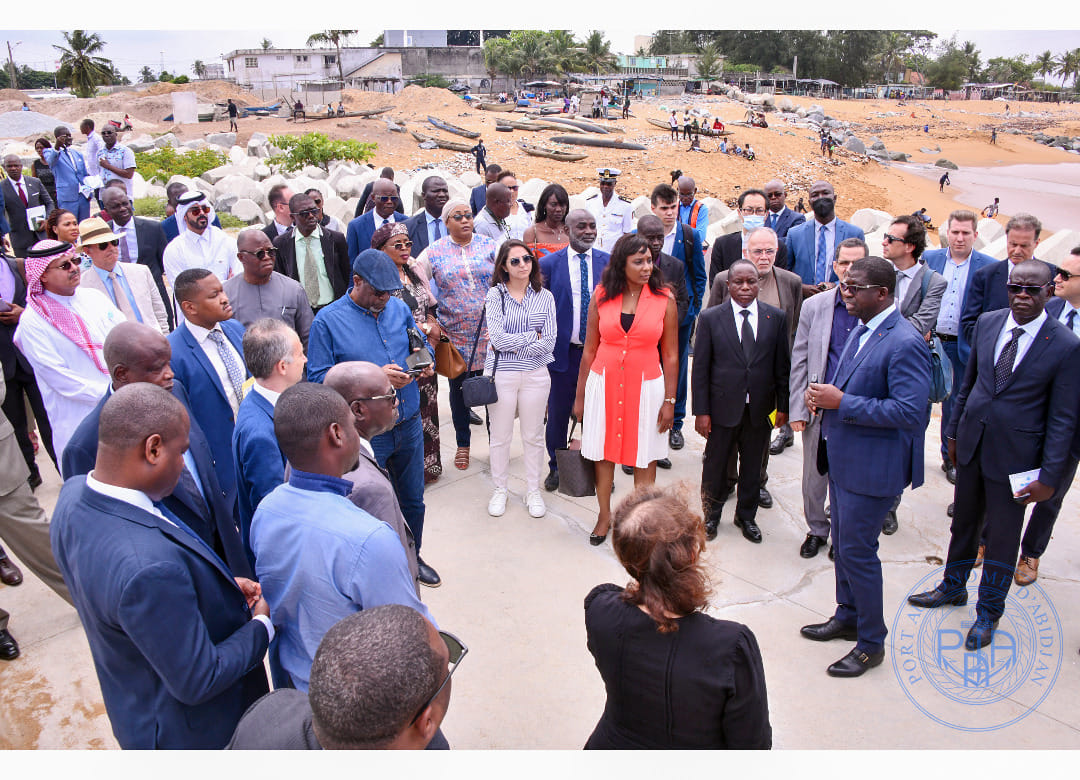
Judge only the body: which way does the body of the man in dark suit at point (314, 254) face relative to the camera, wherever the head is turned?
toward the camera

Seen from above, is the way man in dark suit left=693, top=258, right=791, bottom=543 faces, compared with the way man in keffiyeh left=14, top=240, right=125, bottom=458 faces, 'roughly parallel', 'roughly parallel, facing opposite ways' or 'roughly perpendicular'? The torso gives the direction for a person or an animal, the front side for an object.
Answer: roughly perpendicular

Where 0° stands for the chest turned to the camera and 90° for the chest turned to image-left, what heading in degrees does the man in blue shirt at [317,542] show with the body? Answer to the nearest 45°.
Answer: approximately 225°

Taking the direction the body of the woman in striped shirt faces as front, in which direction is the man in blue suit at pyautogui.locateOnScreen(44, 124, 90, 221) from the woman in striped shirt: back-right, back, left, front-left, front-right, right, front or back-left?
back-right

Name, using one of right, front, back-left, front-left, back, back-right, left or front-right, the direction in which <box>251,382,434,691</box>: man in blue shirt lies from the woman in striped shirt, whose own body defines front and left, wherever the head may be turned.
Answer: front

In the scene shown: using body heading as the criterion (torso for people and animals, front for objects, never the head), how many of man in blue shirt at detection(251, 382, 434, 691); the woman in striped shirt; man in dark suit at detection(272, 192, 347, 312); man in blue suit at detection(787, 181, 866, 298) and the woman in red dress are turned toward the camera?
4

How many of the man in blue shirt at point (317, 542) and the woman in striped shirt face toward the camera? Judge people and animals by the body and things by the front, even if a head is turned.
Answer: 1

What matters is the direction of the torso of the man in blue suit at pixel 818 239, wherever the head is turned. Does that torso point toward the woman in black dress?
yes

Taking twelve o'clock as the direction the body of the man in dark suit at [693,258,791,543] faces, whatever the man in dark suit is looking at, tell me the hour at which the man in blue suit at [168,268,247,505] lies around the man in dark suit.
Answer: The man in blue suit is roughly at 2 o'clock from the man in dark suit.

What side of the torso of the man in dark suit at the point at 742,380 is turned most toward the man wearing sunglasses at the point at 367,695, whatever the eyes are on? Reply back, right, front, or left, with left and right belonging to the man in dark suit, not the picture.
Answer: front

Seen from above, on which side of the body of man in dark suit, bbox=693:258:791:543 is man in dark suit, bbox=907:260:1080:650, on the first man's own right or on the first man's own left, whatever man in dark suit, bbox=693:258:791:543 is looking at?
on the first man's own left

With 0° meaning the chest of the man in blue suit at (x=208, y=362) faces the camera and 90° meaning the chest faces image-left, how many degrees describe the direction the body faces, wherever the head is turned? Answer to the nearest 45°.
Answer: approximately 315°

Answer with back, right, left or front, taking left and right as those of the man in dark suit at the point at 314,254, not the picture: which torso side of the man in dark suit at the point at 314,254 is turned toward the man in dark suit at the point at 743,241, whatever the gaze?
left

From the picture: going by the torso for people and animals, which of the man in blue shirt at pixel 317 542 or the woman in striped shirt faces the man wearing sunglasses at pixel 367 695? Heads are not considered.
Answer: the woman in striped shirt

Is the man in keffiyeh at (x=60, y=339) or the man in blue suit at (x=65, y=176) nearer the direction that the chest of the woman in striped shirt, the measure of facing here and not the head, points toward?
the man in keffiyeh

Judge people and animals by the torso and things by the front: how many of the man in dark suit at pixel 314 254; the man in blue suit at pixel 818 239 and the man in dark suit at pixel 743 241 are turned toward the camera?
3

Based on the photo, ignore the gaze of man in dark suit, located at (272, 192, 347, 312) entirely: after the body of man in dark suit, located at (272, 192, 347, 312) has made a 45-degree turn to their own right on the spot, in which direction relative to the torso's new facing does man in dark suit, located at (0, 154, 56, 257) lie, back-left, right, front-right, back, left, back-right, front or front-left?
right

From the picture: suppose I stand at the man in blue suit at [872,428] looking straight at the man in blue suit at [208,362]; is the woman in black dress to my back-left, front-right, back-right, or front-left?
front-left
